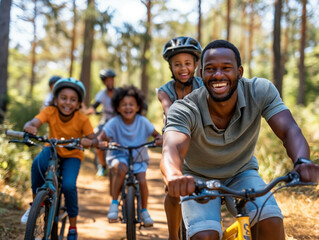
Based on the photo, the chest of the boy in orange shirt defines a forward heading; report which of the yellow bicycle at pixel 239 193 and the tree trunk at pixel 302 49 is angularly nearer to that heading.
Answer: the yellow bicycle

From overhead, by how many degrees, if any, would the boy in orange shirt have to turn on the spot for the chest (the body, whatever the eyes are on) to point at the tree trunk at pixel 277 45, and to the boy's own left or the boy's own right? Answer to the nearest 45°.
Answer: approximately 135° to the boy's own left

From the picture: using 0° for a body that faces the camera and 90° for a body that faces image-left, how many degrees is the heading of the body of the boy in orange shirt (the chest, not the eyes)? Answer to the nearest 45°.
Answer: approximately 0°

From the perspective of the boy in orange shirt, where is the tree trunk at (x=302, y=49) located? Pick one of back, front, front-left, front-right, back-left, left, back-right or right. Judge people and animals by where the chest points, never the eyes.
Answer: back-left

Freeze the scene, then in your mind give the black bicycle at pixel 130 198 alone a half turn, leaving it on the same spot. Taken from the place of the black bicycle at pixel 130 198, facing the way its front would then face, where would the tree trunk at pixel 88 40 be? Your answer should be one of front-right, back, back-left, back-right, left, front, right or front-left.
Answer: front

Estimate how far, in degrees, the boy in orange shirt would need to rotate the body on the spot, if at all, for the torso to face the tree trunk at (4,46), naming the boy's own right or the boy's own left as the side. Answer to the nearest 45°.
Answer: approximately 180°

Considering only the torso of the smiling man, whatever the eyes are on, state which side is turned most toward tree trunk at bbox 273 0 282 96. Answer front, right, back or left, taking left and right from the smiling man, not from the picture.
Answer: back

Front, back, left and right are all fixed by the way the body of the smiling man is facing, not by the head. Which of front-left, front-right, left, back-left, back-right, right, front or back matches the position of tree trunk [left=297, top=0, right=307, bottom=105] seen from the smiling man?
back
